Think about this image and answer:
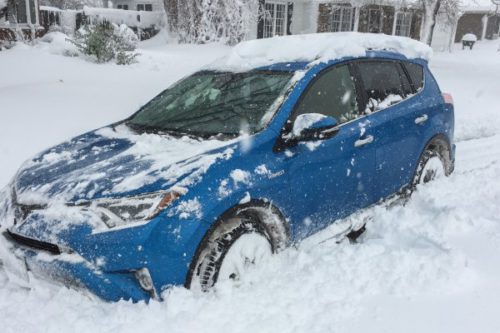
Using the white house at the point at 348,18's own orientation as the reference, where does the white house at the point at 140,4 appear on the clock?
the white house at the point at 140,4 is roughly at 3 o'clock from the white house at the point at 348,18.

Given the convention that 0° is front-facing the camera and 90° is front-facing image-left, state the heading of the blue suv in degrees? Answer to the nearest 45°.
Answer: approximately 45°

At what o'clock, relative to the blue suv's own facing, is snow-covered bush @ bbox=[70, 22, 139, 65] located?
The snow-covered bush is roughly at 4 o'clock from the blue suv.

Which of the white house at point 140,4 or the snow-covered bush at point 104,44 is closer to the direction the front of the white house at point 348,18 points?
the snow-covered bush

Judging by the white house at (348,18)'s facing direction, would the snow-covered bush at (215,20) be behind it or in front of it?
in front

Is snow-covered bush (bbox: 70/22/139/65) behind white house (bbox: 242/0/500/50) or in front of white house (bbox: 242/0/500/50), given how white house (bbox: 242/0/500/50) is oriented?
in front

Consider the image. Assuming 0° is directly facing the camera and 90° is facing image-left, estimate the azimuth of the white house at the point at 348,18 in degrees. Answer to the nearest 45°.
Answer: approximately 0°

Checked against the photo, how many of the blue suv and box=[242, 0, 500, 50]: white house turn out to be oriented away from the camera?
0

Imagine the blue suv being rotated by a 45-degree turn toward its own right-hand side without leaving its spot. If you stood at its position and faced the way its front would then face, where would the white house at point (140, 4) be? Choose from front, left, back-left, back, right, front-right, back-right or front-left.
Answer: right

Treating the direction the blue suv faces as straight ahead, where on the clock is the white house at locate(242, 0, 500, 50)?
The white house is roughly at 5 o'clock from the blue suv.
